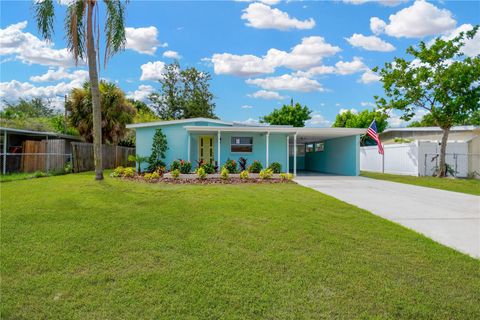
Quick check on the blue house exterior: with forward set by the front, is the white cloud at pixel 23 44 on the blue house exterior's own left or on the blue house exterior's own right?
on the blue house exterior's own right

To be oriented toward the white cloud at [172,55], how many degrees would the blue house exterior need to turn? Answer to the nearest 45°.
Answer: approximately 180°

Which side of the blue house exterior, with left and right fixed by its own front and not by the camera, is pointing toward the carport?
left

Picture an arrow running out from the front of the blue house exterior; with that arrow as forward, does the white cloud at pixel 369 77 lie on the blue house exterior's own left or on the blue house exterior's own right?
on the blue house exterior's own left

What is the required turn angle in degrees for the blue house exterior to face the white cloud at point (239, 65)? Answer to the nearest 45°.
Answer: approximately 180°

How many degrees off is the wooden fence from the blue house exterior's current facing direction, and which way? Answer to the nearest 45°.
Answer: approximately 90° to its right

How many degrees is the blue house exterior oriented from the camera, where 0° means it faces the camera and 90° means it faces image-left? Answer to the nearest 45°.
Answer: approximately 0°

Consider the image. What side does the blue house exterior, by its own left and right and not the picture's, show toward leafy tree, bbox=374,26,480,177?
left

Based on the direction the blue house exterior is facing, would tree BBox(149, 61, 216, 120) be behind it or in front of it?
behind

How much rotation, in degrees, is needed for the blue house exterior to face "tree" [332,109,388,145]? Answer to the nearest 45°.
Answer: approximately 135° to its left
